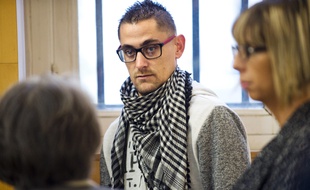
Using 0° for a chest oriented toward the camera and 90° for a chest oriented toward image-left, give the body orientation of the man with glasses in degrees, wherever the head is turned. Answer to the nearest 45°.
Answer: approximately 45°

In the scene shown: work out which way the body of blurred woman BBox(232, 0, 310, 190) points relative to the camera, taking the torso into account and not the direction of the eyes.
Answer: to the viewer's left

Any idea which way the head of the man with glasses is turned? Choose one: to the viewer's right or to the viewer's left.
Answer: to the viewer's left

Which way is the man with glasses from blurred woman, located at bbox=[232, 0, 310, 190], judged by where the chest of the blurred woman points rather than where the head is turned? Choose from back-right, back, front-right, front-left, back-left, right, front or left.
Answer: front-right

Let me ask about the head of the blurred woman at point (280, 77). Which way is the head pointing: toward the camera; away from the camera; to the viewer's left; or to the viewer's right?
to the viewer's left

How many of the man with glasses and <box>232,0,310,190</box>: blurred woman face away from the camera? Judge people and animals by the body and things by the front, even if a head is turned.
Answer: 0

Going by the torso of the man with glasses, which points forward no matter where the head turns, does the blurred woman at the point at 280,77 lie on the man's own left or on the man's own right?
on the man's own left
